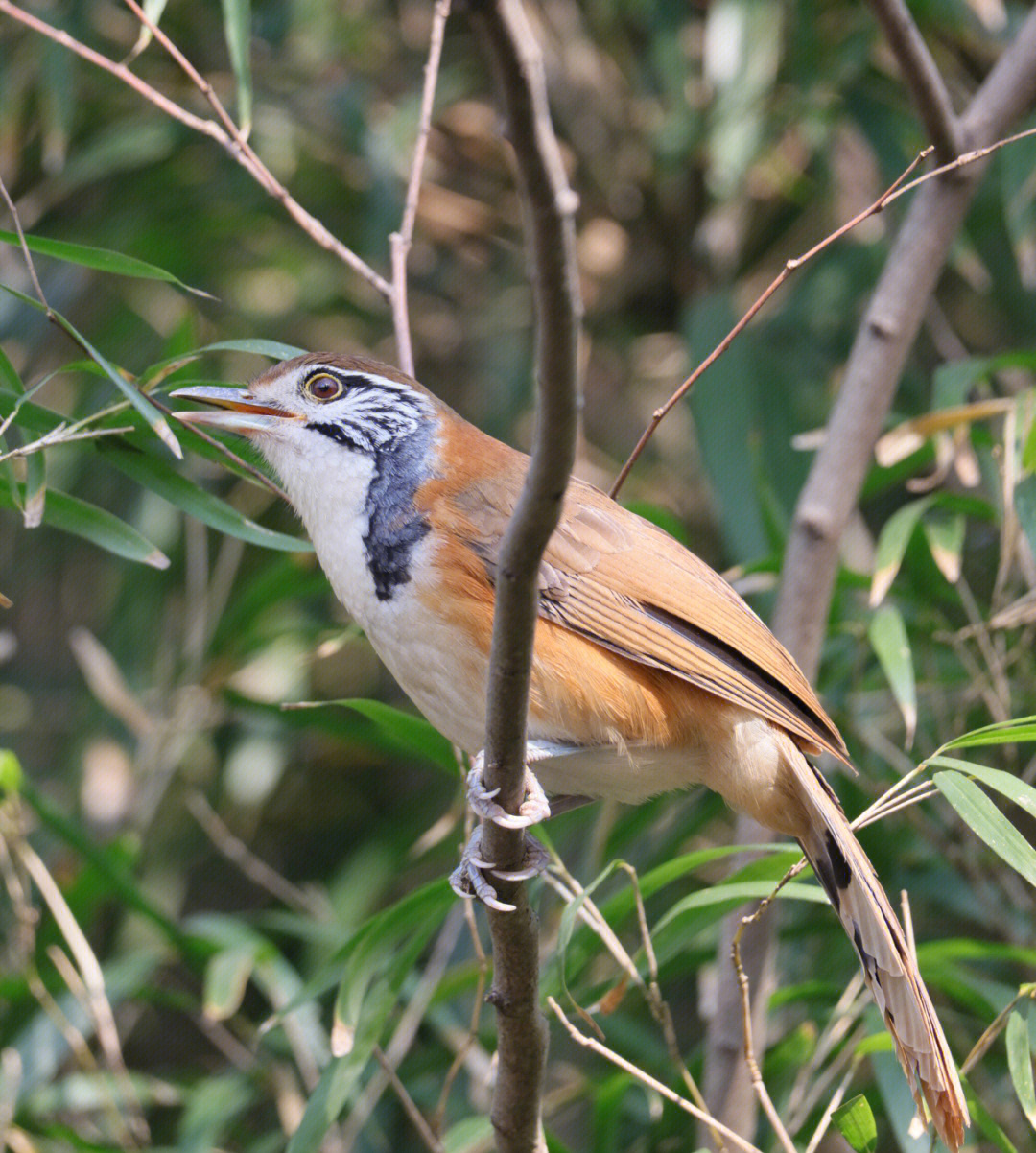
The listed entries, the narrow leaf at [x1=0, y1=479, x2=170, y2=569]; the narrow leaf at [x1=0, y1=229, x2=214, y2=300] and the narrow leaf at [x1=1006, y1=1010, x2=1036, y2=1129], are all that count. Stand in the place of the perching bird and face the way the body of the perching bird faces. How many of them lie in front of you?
2

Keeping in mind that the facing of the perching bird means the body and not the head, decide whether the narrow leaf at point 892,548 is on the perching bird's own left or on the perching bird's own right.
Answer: on the perching bird's own right

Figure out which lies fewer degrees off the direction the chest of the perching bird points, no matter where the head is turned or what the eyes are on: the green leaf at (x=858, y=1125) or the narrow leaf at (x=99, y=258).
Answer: the narrow leaf

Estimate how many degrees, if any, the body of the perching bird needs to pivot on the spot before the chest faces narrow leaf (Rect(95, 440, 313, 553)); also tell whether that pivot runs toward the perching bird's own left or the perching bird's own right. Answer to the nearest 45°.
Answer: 0° — it already faces it

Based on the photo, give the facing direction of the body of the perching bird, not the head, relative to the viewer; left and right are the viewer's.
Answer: facing to the left of the viewer

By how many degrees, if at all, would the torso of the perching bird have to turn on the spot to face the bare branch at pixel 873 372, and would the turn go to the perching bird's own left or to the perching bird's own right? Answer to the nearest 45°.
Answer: approximately 135° to the perching bird's own right

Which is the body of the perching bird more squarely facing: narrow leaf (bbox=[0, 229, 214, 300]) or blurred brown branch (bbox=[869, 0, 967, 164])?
the narrow leaf

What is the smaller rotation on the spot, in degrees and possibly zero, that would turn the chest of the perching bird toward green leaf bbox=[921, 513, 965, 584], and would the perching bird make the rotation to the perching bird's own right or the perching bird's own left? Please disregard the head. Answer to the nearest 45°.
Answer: approximately 135° to the perching bird's own right

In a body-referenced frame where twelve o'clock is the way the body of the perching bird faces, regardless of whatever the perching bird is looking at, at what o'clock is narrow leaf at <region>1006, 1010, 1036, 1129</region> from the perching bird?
The narrow leaf is roughly at 7 o'clock from the perching bird.

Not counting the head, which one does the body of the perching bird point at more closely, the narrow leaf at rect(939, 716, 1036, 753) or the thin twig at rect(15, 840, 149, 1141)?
the thin twig

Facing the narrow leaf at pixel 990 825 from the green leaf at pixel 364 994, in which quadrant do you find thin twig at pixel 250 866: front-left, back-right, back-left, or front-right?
back-left
